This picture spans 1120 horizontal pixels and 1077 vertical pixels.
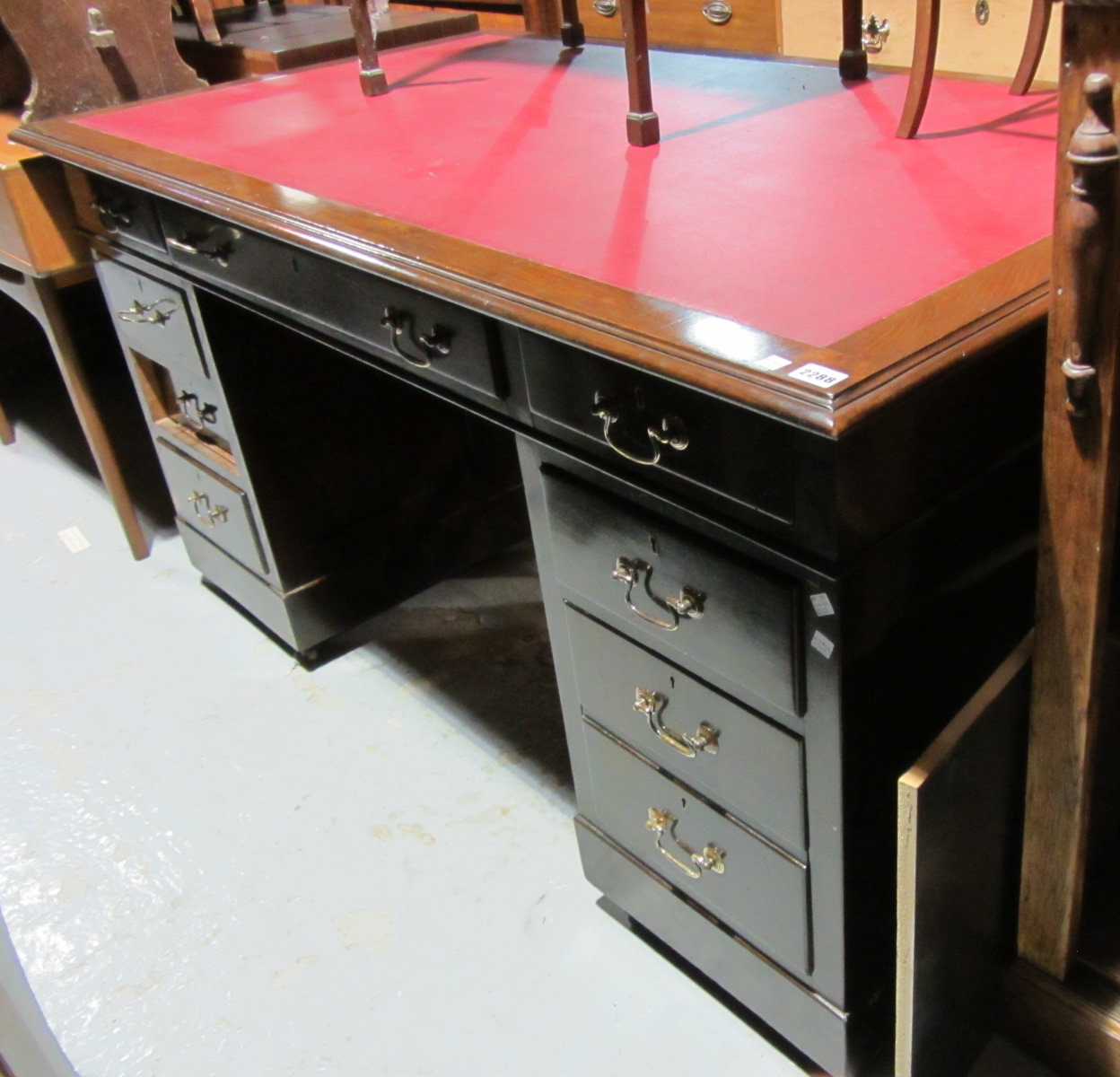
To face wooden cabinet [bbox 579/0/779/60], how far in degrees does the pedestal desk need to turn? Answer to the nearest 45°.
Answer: approximately 135° to its right

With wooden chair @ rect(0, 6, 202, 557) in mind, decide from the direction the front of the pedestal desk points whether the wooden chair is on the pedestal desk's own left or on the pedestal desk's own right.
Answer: on the pedestal desk's own right

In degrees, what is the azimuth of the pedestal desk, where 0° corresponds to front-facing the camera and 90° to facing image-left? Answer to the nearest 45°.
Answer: approximately 45°
